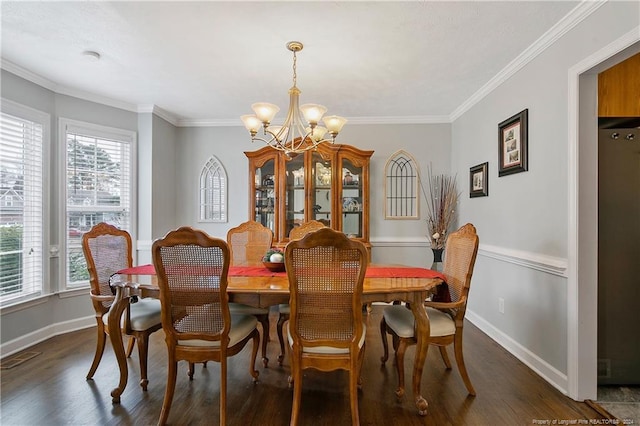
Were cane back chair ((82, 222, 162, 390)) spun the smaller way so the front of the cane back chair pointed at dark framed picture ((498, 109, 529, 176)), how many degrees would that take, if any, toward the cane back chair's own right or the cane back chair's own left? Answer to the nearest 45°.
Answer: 0° — it already faces it

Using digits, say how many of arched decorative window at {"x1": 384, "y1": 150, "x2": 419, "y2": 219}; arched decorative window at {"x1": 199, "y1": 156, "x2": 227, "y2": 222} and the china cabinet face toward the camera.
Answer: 3

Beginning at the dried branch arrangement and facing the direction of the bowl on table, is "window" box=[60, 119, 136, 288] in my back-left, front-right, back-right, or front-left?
front-right

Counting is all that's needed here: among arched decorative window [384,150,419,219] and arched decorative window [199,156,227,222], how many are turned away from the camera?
0

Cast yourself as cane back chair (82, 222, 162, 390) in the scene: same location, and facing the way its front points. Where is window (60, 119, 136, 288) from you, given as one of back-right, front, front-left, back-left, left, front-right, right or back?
back-left

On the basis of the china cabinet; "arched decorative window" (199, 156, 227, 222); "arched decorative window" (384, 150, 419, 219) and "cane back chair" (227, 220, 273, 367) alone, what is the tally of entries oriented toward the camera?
4

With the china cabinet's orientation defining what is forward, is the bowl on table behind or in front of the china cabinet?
in front

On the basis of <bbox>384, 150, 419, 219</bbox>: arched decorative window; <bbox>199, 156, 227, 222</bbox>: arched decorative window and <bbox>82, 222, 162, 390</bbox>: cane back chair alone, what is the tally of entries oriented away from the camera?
0

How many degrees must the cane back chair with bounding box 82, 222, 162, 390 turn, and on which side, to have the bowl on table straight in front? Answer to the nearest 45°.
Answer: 0° — it already faces it

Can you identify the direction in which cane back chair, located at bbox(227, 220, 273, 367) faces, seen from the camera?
facing the viewer

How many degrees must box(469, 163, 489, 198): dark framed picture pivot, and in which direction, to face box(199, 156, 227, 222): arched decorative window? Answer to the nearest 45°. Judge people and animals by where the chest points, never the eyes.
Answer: approximately 45° to its right

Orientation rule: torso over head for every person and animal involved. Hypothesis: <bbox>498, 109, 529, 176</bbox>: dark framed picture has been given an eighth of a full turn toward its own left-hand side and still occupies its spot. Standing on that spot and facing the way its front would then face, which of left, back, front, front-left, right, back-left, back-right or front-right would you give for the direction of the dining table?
front-right

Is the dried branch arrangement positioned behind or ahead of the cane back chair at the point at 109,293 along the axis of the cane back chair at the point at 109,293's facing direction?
ahead

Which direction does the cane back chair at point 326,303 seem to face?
away from the camera

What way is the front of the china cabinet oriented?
toward the camera

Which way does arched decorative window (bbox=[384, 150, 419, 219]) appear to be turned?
toward the camera

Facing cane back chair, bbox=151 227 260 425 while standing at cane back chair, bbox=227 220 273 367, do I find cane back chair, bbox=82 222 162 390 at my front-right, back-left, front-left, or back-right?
front-right

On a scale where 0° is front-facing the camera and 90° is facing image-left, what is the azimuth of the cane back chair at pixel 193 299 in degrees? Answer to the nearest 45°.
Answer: approximately 225°

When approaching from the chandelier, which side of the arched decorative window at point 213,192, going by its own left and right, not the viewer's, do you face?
front

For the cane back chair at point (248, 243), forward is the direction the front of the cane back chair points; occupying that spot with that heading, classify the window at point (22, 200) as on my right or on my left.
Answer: on my right
